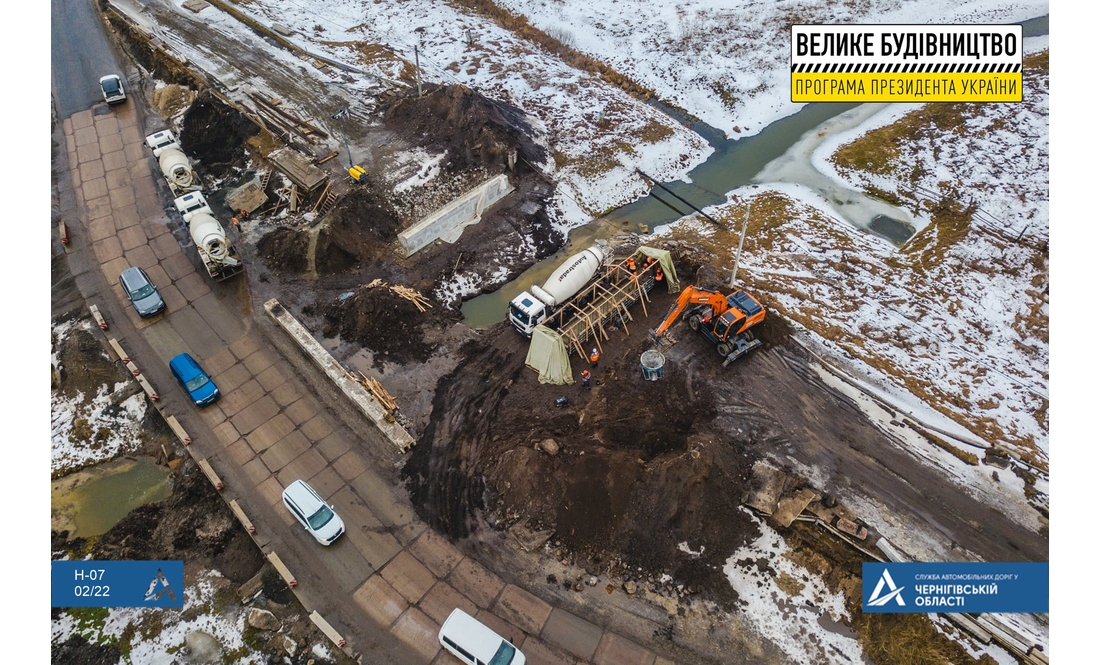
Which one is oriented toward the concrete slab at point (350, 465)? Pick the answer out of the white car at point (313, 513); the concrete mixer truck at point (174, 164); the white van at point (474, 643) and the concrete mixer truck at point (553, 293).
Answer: the concrete mixer truck at point (553, 293)

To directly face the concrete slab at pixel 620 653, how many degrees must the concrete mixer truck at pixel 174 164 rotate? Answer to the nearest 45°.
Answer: approximately 135° to its left

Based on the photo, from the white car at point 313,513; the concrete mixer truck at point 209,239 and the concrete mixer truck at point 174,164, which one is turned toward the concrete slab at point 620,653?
the white car

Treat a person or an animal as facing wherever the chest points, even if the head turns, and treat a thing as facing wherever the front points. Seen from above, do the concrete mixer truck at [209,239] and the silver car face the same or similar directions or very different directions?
very different directions

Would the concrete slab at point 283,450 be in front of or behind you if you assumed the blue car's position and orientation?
in front

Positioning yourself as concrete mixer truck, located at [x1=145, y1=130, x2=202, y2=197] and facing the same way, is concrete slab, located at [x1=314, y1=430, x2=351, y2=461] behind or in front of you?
behind

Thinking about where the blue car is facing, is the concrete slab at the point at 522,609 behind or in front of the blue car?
in front

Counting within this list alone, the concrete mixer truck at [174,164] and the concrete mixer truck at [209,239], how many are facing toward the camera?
0

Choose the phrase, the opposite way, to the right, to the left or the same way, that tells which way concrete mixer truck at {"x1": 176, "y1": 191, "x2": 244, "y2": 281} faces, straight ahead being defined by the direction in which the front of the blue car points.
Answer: the opposite way

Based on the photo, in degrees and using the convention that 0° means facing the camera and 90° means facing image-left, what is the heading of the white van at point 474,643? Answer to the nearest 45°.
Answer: approximately 315°

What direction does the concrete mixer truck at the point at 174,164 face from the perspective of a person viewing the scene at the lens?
facing away from the viewer and to the left of the viewer

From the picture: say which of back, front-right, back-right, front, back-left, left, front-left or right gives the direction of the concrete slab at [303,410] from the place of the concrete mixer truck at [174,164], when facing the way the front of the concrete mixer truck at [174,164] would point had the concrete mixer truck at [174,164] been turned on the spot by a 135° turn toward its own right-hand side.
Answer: right

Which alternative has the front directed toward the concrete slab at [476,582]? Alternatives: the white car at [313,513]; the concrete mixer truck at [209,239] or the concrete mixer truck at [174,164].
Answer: the white car

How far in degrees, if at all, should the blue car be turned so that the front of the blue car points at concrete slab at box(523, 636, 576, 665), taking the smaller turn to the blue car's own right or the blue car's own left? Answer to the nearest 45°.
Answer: approximately 45° to the blue car's own right

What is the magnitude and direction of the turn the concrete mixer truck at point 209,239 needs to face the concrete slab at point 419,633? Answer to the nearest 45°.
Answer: approximately 135° to its left

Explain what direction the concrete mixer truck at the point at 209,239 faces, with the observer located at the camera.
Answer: facing away from the viewer and to the left of the viewer

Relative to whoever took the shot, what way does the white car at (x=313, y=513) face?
facing the viewer and to the right of the viewer

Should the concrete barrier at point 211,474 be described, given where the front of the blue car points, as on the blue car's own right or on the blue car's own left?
on the blue car's own right
